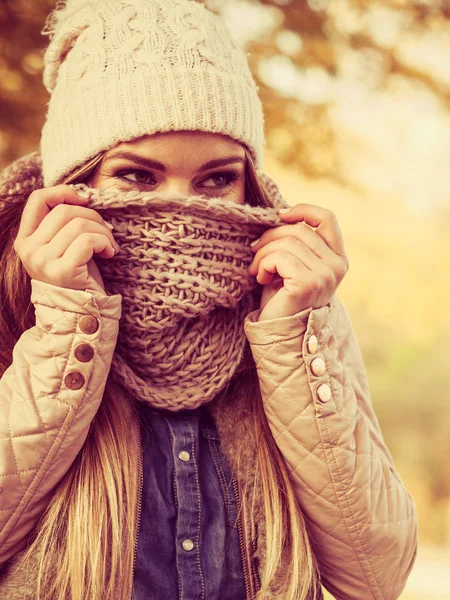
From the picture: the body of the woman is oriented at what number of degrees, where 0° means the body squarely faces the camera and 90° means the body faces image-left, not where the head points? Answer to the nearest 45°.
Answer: approximately 0°
